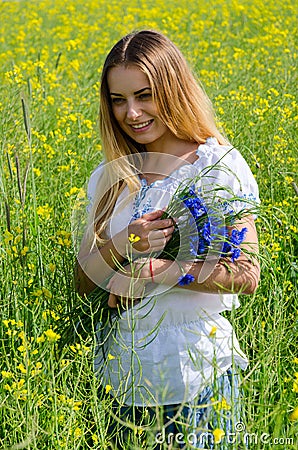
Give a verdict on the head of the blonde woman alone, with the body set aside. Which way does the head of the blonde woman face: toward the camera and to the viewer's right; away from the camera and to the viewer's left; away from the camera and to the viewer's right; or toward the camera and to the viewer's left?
toward the camera and to the viewer's left

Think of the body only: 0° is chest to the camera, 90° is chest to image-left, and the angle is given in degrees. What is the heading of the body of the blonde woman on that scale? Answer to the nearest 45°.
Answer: approximately 45°
